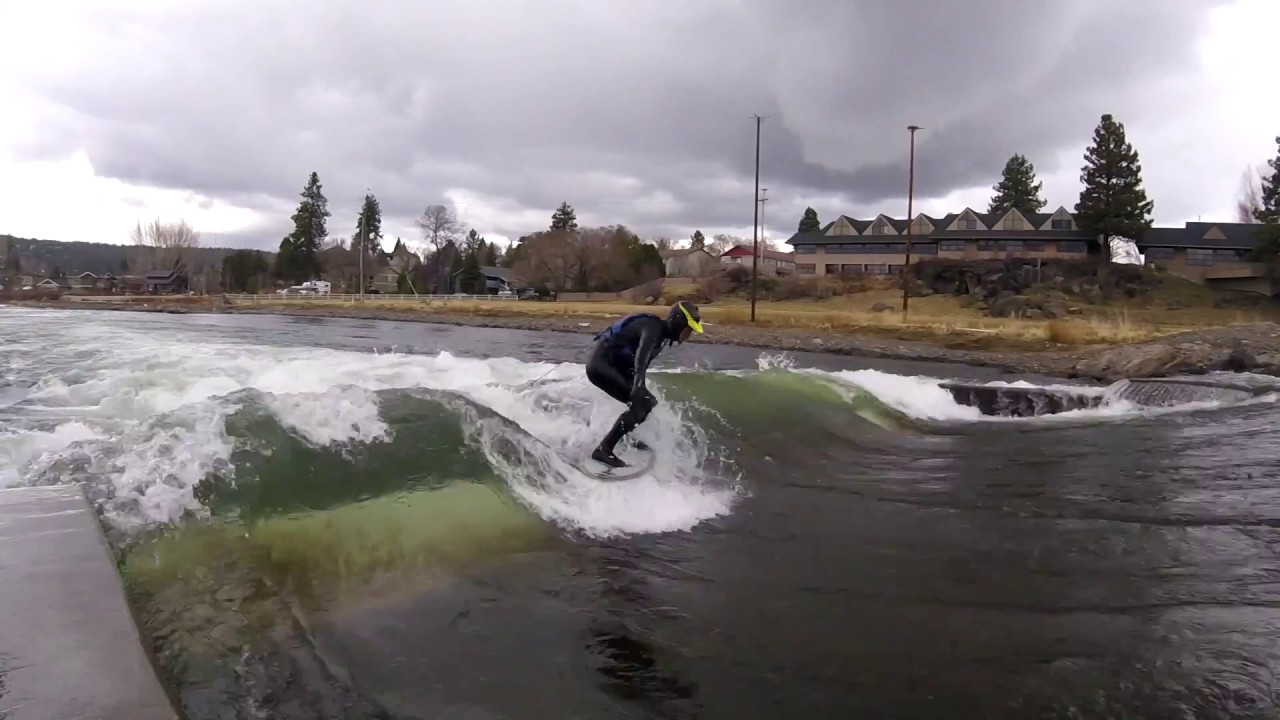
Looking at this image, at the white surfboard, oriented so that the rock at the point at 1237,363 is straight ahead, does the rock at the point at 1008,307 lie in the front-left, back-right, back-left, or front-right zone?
front-left

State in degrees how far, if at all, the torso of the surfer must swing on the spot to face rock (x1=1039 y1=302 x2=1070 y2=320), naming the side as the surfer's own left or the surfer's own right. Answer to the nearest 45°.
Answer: approximately 45° to the surfer's own left

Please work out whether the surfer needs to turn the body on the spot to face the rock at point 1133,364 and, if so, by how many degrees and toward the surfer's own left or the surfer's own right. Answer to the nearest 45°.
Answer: approximately 45° to the surfer's own left

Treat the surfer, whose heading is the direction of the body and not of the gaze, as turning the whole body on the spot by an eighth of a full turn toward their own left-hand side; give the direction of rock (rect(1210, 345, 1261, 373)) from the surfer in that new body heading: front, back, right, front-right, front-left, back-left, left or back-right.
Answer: front

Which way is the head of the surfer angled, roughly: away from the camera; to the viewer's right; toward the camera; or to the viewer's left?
to the viewer's right

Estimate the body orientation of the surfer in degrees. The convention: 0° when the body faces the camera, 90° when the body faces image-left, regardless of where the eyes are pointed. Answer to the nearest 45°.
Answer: approximately 270°
